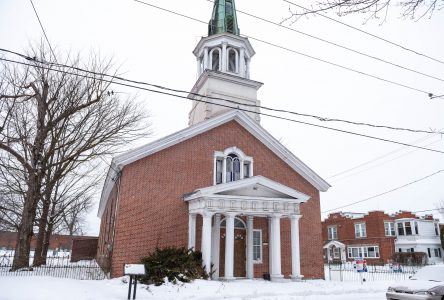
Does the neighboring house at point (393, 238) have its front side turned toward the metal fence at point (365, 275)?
yes

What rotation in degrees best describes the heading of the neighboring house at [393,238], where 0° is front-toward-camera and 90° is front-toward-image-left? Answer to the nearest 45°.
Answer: approximately 0°

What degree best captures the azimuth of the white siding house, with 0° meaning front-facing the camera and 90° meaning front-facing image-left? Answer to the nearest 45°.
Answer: approximately 0°

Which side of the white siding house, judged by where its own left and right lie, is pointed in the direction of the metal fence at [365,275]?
front

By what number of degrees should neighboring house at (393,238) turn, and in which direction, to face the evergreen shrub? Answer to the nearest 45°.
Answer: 0° — it already faces it

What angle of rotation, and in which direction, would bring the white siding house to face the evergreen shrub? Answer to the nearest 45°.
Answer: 0° — it already faces it

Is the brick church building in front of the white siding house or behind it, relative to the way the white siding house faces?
in front

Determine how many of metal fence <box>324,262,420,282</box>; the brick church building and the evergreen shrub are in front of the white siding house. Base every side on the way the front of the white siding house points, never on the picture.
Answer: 3
